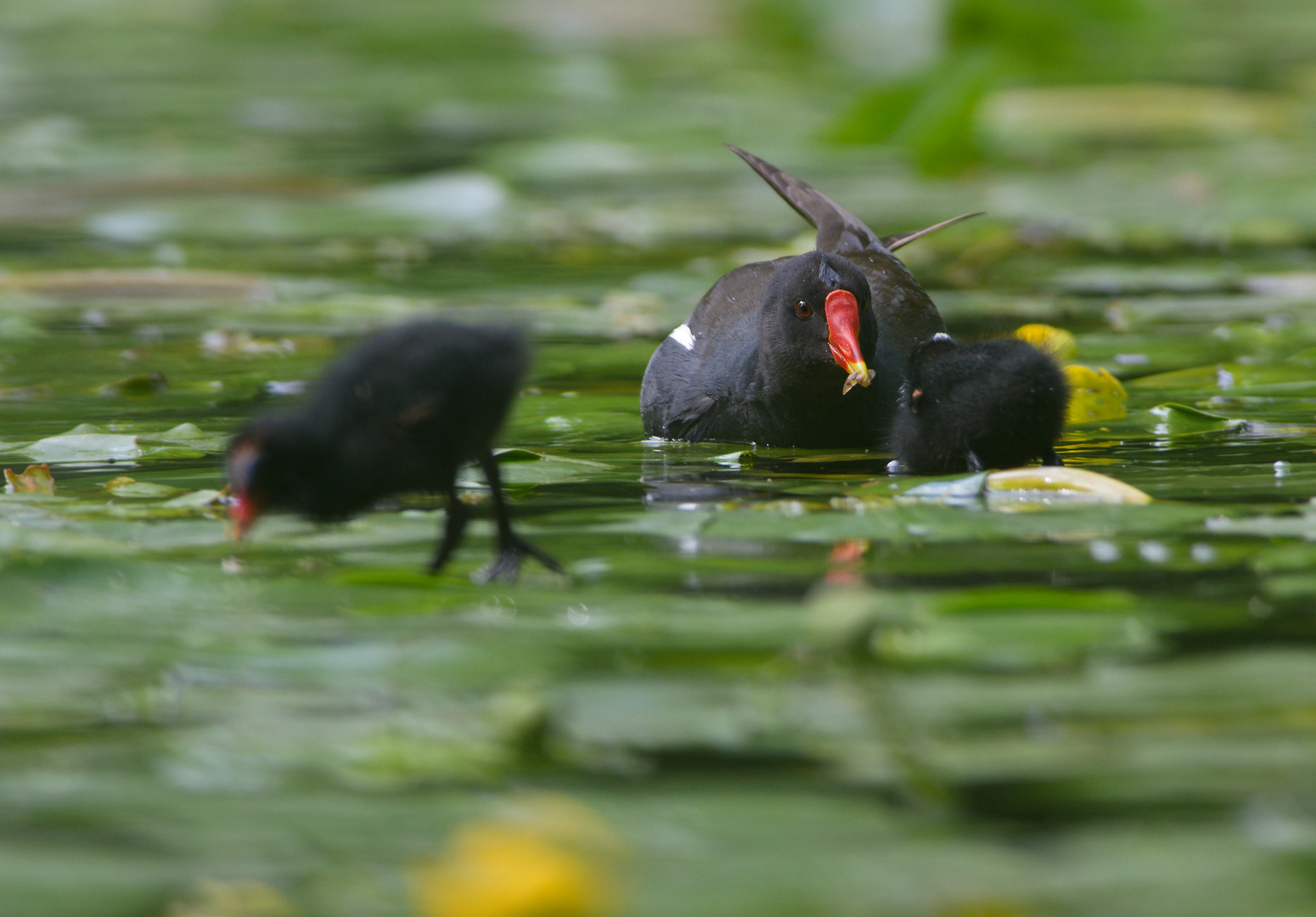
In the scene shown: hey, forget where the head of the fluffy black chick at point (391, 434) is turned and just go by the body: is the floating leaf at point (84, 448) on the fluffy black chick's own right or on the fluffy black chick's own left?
on the fluffy black chick's own right

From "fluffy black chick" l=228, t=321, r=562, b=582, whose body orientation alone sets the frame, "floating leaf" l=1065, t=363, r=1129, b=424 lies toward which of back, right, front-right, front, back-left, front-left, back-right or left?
back-right

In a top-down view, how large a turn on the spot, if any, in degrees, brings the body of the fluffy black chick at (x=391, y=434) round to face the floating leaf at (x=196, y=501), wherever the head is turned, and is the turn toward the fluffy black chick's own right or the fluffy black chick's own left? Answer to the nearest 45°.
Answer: approximately 45° to the fluffy black chick's own right

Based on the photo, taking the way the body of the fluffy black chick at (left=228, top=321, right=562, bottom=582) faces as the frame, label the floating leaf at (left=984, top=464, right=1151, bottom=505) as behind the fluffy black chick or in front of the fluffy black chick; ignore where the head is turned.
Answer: behind

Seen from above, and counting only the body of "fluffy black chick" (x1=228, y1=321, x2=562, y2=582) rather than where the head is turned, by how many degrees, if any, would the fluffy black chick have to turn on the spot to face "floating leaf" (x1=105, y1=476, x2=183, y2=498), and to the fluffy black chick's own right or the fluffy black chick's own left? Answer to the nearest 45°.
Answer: approximately 45° to the fluffy black chick's own right

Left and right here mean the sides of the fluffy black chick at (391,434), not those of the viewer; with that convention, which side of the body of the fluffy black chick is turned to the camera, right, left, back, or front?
left

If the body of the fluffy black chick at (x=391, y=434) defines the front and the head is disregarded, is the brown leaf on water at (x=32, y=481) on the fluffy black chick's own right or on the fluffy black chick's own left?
on the fluffy black chick's own right

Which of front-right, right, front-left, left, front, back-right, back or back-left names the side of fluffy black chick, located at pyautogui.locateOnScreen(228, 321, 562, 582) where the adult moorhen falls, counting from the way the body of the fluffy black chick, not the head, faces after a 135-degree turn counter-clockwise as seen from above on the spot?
left

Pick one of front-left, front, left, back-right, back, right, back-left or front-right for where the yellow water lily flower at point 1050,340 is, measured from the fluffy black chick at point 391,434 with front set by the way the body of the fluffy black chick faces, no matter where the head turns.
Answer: back-right

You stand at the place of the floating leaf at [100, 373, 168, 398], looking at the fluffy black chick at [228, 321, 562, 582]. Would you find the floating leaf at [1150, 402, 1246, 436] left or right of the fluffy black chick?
left
